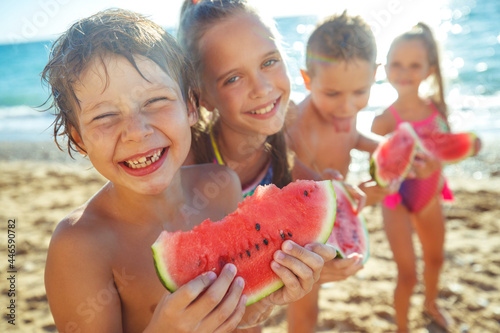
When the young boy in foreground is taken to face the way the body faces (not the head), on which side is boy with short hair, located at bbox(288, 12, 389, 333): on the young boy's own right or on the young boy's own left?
on the young boy's own left

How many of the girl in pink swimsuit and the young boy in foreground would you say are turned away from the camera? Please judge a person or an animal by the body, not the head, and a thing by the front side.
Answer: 0

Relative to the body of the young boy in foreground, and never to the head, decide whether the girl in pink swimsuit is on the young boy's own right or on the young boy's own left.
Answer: on the young boy's own left

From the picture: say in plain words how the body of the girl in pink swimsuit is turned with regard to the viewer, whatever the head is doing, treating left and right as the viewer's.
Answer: facing the viewer

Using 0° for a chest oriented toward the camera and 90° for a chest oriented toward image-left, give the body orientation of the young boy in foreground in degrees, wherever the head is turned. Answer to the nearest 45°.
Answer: approximately 315°

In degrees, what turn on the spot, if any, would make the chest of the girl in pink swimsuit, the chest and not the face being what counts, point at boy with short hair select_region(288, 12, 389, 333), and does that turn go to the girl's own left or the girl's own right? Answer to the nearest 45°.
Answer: approximately 45° to the girl's own right
